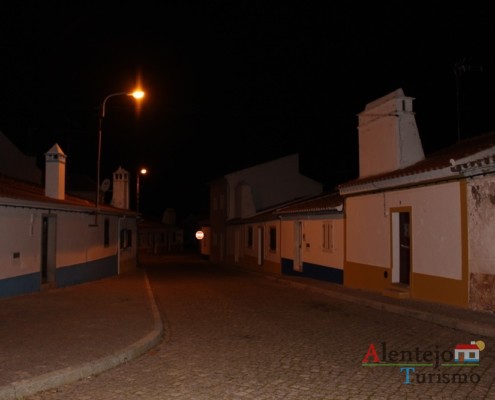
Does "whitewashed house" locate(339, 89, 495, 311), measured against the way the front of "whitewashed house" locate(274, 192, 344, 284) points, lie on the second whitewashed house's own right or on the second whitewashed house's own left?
on the second whitewashed house's own left

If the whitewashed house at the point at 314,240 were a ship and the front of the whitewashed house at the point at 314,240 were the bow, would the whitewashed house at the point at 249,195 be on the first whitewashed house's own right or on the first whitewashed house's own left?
on the first whitewashed house's own right

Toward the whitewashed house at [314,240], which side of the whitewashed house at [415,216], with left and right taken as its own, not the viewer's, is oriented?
right

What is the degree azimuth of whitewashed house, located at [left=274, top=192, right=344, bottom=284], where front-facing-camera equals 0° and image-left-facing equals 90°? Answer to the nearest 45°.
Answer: approximately 45°

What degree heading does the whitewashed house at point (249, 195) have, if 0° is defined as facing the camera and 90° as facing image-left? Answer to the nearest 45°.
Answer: approximately 45°

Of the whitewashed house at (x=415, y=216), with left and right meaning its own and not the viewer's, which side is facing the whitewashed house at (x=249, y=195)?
right
